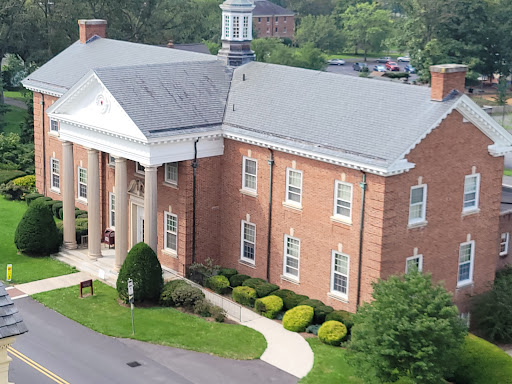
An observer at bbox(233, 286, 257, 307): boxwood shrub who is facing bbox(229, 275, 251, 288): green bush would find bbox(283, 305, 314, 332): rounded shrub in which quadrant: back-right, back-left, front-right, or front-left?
back-right

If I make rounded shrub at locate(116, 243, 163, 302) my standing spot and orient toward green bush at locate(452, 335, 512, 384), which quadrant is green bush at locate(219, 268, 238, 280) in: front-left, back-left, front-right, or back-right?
front-left

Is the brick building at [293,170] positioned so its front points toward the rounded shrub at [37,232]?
no

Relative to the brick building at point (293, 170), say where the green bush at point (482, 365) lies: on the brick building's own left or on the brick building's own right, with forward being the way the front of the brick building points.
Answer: on the brick building's own left

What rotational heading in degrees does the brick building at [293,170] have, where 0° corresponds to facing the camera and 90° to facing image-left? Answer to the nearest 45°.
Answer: approximately 45°

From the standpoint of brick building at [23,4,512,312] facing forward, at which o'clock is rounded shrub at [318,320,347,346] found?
The rounded shrub is roughly at 10 o'clock from the brick building.
